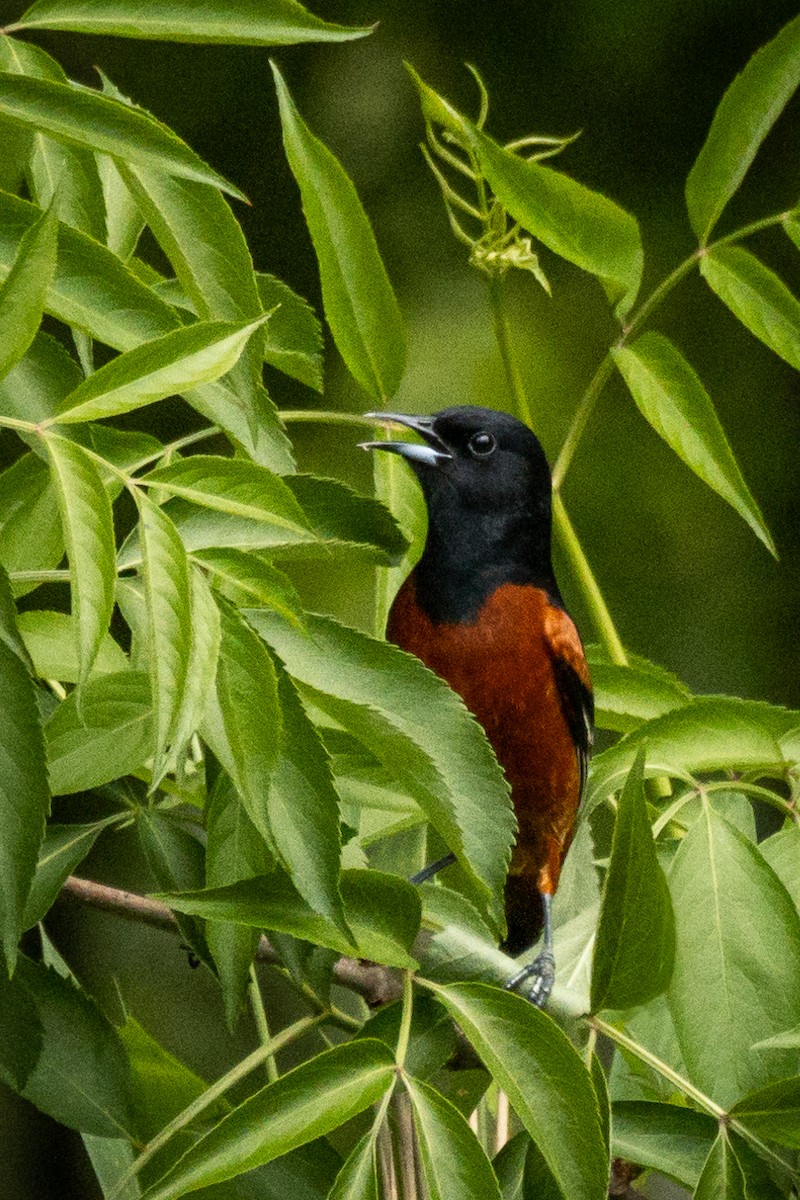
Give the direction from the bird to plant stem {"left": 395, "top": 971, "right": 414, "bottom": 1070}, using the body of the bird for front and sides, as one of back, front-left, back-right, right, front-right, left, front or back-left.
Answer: front-left

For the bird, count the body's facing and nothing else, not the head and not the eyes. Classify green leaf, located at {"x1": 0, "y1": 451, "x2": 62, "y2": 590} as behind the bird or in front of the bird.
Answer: in front

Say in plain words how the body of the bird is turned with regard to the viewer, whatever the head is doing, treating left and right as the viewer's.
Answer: facing the viewer and to the left of the viewer

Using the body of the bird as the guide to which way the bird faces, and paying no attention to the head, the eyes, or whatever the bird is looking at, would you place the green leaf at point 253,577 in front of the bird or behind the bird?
in front

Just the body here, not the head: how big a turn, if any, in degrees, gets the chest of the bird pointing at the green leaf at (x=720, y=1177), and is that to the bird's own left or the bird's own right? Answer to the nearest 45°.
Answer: approximately 45° to the bird's own left

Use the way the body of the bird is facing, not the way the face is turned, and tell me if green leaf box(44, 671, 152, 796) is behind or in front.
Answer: in front

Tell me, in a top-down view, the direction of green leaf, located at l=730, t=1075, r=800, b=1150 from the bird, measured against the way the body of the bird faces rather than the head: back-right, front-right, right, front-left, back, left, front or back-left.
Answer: front-left
